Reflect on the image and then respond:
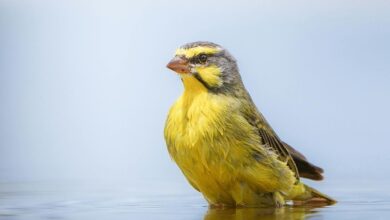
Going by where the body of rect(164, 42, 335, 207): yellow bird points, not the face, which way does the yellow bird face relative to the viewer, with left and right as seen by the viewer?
facing the viewer and to the left of the viewer
